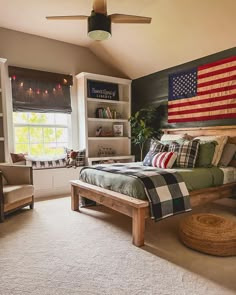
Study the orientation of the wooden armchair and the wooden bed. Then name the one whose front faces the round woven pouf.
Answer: the wooden armchair

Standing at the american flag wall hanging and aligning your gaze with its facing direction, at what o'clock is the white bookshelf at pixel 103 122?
The white bookshelf is roughly at 2 o'clock from the american flag wall hanging.

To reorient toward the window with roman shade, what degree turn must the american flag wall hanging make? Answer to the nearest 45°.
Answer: approximately 45° to its right

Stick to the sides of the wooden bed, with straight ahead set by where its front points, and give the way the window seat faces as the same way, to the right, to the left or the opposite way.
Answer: to the left

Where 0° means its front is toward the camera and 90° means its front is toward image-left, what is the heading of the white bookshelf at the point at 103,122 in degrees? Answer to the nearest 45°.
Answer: approximately 315°

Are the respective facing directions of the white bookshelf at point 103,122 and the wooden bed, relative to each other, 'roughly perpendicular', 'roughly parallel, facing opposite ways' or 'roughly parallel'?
roughly perpendicular

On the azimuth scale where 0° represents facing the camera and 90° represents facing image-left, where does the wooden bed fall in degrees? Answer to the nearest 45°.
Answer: approximately 45°

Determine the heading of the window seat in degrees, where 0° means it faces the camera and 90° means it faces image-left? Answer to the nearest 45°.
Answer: approximately 315°

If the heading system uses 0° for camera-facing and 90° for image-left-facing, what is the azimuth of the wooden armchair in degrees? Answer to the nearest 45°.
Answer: approximately 315°
